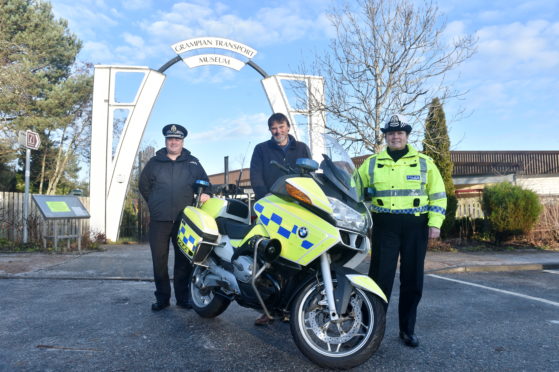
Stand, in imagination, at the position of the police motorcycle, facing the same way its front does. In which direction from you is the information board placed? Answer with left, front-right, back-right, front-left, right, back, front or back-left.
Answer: back

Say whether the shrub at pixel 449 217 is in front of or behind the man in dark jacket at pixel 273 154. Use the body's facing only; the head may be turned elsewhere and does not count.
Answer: behind

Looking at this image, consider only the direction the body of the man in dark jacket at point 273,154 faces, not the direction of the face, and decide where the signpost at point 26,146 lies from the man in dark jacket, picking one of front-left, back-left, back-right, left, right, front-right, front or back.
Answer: back-right

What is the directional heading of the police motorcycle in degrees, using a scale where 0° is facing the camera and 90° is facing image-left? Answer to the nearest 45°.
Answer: approximately 315°

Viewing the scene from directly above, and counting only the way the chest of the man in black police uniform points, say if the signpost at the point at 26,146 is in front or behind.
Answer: behind

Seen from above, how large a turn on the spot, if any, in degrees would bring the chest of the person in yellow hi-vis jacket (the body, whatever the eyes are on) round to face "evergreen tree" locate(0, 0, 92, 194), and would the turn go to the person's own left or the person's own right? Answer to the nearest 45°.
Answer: approximately 135° to the person's own right

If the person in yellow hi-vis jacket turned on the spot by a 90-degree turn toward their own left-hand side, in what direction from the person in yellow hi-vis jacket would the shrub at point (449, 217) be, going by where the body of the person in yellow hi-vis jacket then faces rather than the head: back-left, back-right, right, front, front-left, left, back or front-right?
left

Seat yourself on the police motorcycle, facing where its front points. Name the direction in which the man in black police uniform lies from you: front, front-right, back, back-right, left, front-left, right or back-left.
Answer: back

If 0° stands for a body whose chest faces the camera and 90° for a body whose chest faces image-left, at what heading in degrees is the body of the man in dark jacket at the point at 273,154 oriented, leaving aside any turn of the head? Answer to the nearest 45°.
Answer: approximately 0°
